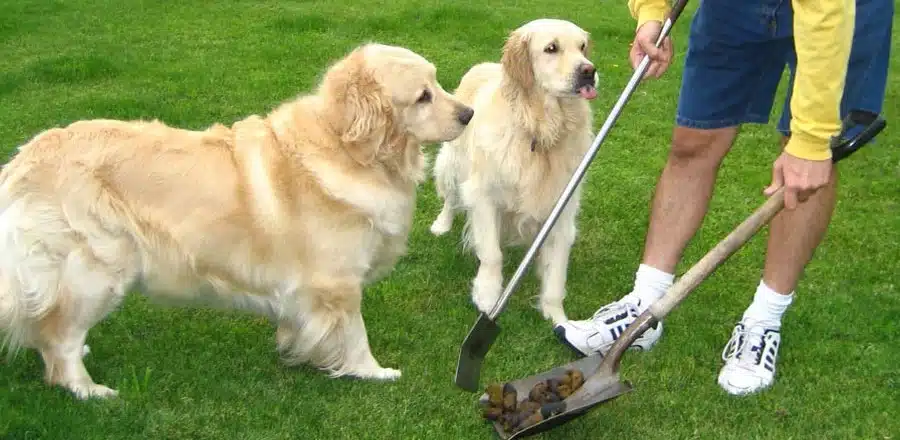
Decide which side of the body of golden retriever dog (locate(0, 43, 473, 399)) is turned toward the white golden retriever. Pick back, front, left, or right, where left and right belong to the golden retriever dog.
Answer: front

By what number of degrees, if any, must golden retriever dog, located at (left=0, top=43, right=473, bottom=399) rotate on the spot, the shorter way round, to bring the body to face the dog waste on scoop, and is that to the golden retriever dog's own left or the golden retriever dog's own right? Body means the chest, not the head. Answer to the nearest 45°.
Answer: approximately 45° to the golden retriever dog's own right

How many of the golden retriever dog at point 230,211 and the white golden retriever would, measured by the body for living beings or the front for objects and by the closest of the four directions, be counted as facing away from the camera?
0

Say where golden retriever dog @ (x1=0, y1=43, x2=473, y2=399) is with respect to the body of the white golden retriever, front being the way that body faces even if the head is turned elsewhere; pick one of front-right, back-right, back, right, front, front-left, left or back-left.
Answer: right

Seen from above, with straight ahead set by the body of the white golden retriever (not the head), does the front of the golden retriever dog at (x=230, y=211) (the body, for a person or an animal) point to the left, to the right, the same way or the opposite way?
to the left

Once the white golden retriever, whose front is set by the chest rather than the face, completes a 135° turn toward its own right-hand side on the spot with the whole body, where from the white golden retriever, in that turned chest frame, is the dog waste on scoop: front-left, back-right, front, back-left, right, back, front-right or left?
left

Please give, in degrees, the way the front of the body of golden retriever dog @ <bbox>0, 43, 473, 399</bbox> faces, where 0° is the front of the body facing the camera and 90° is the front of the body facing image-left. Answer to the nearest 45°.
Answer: approximately 270°
